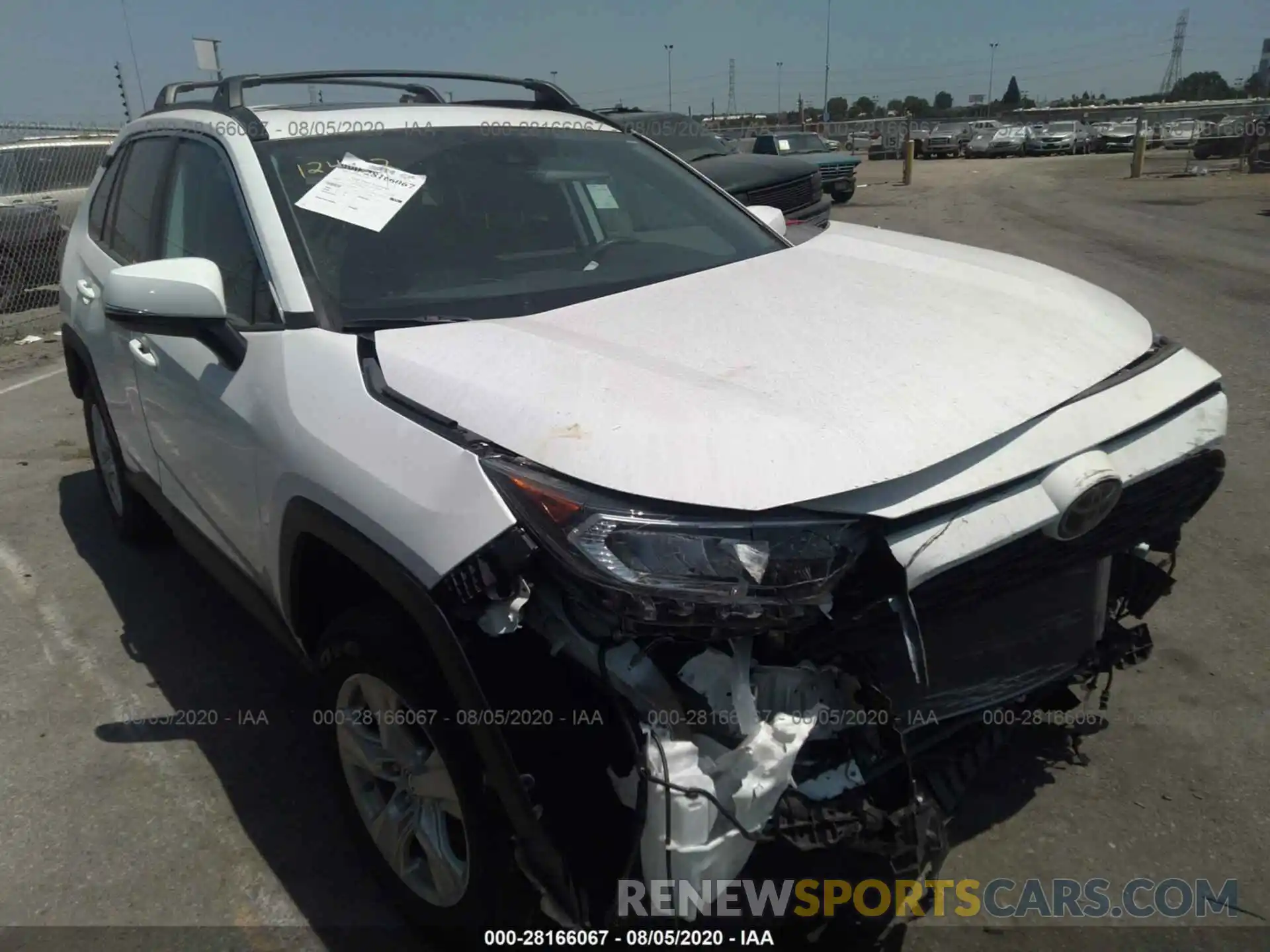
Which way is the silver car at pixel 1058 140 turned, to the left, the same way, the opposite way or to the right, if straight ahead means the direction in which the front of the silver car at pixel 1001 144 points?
the same way

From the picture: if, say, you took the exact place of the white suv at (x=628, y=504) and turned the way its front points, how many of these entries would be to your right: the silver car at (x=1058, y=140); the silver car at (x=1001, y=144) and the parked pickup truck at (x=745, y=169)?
0

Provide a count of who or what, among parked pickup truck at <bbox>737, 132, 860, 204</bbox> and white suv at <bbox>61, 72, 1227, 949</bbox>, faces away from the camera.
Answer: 0

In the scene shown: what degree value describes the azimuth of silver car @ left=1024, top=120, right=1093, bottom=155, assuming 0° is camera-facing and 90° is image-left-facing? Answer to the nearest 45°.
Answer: approximately 45°

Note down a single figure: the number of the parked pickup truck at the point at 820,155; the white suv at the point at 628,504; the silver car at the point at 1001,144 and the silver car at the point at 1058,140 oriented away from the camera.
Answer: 0

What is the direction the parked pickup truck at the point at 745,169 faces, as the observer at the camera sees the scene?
facing the viewer and to the right of the viewer

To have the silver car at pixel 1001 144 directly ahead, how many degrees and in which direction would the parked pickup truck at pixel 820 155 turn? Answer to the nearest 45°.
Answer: approximately 135° to its left

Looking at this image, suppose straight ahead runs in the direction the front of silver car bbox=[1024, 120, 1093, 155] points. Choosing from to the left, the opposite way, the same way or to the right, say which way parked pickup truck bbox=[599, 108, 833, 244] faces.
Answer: to the left

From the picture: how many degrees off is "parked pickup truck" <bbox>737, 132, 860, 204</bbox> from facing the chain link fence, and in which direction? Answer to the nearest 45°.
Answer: approximately 90° to its right

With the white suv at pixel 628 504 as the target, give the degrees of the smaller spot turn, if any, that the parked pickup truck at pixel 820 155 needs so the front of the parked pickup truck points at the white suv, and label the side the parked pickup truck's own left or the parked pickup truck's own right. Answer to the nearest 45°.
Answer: approximately 45° to the parked pickup truck's own right

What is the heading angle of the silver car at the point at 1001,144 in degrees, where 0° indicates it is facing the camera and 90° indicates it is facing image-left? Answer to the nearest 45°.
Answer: approximately 45°

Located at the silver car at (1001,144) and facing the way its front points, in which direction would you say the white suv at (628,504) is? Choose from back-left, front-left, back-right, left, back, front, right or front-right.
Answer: front-left

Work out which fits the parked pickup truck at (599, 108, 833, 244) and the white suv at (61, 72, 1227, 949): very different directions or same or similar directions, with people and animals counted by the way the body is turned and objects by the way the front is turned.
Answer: same or similar directions

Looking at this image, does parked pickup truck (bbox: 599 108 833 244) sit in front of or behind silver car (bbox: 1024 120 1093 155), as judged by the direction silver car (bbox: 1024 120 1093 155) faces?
in front

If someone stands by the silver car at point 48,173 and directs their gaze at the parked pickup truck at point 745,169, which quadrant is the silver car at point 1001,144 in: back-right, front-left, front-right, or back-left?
front-left

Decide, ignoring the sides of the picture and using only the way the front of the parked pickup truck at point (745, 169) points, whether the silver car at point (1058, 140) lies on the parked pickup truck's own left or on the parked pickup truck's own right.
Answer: on the parked pickup truck's own left

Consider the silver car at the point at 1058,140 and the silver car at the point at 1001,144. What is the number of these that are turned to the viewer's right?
0

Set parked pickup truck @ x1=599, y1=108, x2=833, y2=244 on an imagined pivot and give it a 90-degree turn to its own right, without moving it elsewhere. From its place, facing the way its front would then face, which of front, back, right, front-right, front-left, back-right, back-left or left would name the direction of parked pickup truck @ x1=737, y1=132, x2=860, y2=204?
back-right

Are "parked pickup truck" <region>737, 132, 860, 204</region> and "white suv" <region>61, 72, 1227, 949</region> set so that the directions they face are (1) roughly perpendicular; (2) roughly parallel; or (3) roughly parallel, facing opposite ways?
roughly parallel

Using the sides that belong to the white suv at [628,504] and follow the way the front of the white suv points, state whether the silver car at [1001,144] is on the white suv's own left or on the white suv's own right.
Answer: on the white suv's own left
